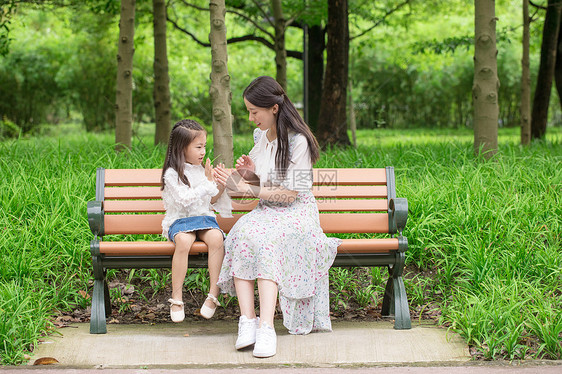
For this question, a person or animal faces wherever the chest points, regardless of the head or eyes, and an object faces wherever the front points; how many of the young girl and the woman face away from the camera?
0

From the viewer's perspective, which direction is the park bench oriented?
toward the camera

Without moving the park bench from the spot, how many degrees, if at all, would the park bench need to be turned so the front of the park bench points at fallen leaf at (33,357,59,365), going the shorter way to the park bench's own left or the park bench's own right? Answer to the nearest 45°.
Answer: approximately 45° to the park bench's own right

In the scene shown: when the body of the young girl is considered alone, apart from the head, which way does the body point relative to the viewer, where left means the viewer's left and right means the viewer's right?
facing the viewer and to the right of the viewer

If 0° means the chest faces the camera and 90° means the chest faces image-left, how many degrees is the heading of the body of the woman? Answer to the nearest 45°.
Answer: approximately 45°

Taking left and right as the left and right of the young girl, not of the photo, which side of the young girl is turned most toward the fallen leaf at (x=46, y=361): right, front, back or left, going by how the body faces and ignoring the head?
right

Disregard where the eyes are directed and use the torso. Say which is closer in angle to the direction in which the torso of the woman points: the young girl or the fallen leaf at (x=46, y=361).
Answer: the fallen leaf

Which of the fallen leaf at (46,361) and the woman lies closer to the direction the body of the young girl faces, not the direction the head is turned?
the woman

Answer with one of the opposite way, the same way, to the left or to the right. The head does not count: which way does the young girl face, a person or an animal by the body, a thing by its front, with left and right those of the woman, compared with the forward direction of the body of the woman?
to the left
